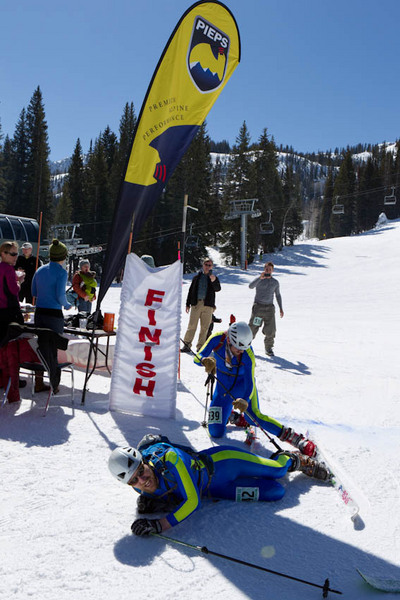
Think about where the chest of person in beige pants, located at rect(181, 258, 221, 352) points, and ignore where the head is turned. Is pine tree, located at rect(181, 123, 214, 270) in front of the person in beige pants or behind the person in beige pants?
behind

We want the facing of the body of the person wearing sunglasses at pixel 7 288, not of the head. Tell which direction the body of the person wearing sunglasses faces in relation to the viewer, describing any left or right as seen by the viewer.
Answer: facing to the right of the viewer

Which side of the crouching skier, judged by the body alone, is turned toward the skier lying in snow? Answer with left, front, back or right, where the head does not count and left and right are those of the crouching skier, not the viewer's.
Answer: front

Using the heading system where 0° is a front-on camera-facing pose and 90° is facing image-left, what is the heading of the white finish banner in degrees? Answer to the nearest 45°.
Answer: approximately 0°

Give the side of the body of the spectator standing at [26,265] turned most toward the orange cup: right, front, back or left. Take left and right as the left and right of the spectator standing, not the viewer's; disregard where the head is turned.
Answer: front

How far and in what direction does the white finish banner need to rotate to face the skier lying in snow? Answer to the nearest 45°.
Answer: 0° — it already faces them

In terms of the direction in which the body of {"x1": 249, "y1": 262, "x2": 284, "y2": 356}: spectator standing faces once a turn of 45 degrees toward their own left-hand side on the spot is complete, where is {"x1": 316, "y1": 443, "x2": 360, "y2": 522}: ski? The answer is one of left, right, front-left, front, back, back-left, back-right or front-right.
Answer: front-right

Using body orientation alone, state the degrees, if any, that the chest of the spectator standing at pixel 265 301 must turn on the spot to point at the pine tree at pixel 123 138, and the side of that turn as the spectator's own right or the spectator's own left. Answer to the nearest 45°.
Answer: approximately 180°

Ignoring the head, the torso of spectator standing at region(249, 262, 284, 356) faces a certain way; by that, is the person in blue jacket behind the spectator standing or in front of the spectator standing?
in front

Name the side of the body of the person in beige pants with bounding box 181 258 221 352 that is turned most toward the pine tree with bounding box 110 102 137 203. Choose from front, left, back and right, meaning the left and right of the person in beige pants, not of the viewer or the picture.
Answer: back

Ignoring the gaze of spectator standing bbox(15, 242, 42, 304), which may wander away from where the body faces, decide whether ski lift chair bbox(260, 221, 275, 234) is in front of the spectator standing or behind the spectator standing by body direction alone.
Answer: behind

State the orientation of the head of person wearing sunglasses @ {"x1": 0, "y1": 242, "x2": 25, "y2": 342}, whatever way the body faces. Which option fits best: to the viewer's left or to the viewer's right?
to the viewer's right
